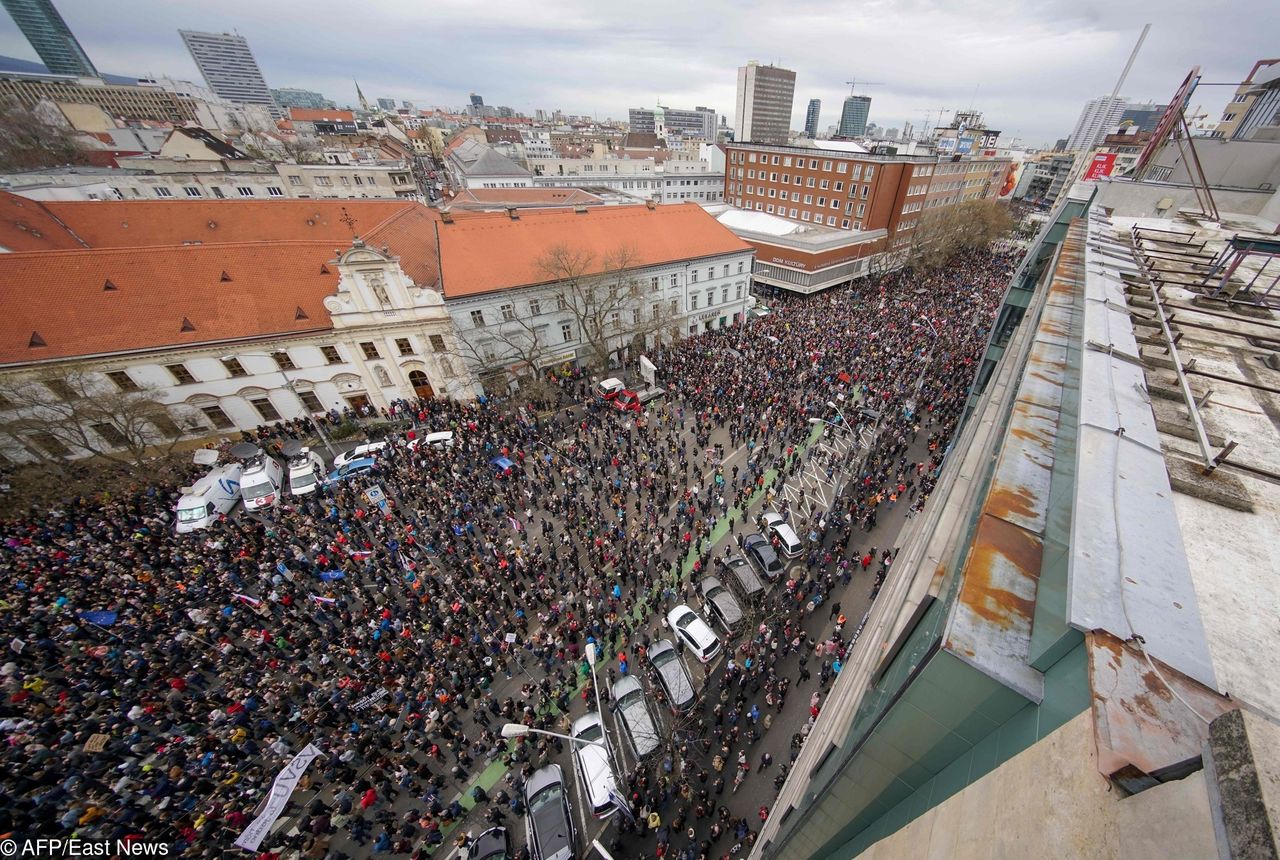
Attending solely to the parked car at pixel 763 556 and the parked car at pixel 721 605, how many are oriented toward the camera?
0

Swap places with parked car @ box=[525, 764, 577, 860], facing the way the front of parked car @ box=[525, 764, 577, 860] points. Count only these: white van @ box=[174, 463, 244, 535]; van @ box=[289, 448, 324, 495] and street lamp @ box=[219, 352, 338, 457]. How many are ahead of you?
3

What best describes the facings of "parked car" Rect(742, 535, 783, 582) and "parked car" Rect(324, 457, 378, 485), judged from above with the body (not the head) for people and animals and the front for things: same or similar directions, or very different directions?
very different directions

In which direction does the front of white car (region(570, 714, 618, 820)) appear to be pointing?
away from the camera

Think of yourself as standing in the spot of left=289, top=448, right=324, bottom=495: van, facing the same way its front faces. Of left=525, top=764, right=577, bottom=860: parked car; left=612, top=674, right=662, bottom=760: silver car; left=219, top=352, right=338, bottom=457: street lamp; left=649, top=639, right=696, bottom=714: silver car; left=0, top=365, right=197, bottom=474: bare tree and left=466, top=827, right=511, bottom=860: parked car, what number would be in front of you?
4

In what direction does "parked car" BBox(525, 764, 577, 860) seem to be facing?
away from the camera

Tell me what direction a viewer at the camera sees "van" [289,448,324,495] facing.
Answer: facing the viewer

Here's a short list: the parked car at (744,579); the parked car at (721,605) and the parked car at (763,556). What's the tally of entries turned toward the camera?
0

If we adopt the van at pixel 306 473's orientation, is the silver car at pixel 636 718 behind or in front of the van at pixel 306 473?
in front

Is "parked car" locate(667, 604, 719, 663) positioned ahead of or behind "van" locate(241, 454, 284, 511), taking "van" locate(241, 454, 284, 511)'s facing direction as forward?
ahead

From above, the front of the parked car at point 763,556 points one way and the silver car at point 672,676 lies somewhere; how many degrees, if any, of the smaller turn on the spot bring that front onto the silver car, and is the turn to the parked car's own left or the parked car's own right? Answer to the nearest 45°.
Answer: approximately 135° to the parked car's own left

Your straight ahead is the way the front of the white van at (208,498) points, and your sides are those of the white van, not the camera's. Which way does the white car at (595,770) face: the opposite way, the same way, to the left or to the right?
the opposite way

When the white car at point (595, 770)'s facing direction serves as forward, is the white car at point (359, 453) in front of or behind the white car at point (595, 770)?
in front

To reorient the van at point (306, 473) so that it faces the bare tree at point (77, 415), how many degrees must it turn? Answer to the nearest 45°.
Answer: approximately 135° to its right
